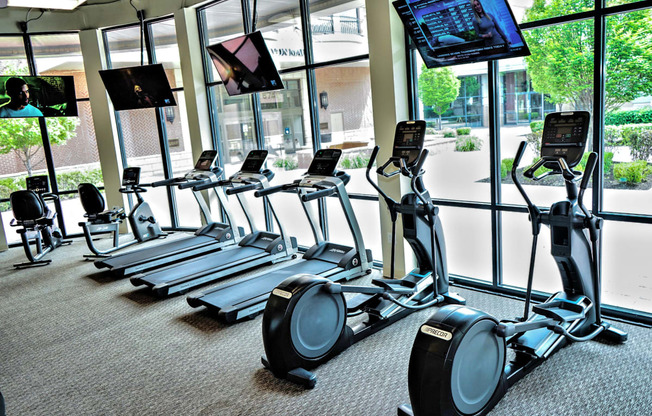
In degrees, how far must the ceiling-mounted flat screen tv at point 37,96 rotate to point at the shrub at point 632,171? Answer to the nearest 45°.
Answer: approximately 45° to its left

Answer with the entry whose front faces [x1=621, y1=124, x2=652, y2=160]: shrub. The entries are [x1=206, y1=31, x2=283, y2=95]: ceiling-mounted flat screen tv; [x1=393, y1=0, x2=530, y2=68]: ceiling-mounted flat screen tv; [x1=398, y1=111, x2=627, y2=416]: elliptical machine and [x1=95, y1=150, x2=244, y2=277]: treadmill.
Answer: the elliptical machine

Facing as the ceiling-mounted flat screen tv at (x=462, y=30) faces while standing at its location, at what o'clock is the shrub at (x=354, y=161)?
The shrub is roughly at 3 o'clock from the ceiling-mounted flat screen tv.

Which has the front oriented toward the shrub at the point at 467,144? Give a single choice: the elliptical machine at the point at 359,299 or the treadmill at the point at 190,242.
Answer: the elliptical machine

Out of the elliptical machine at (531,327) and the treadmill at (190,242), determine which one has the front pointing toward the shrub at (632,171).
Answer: the elliptical machine

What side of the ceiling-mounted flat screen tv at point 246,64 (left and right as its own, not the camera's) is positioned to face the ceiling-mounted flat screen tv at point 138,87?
right

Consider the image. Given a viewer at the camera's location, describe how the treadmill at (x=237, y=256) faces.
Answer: facing away from the viewer and to the right of the viewer

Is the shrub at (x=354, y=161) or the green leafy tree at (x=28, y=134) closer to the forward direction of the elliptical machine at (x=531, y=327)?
the shrub

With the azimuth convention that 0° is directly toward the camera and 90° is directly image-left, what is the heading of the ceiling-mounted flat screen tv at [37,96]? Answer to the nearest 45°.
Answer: approximately 0°

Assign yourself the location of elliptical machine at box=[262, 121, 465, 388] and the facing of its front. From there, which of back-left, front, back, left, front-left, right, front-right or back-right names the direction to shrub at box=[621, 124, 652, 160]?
front-right

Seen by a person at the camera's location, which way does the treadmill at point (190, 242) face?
facing away from the viewer and to the right of the viewer

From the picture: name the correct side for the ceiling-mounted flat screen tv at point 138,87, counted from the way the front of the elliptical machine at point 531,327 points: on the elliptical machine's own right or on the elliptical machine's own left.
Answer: on the elliptical machine's own left

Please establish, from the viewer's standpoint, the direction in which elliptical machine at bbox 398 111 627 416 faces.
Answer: facing away from the viewer and to the right of the viewer

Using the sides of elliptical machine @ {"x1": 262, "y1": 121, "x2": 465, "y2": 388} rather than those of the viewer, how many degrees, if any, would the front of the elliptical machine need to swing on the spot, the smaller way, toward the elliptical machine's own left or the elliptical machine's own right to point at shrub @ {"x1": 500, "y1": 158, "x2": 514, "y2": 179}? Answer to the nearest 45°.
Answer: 0° — it already faces it

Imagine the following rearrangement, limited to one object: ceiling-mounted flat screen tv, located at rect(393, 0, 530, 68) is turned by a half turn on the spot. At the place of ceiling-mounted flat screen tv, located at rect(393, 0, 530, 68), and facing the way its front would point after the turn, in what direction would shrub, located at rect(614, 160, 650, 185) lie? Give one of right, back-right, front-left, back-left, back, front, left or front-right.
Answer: front-right
